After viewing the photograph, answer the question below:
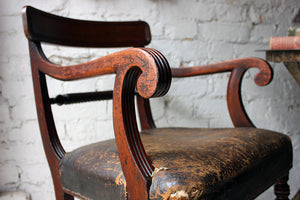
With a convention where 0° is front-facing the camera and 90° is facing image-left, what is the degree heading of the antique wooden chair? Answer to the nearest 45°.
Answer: approximately 315°
